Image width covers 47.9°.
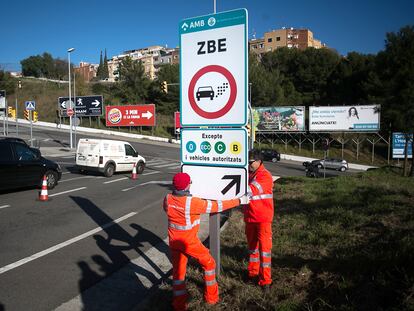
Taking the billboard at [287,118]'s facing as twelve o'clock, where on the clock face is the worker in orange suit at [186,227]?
The worker in orange suit is roughly at 12 o'clock from the billboard.

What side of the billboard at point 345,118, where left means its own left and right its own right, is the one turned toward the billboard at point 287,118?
right

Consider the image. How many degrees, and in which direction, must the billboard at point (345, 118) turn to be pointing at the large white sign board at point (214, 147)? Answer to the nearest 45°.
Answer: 0° — it already faces it

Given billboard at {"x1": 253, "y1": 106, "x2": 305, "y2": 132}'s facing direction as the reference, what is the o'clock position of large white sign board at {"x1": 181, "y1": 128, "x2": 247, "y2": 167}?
The large white sign board is roughly at 12 o'clock from the billboard.

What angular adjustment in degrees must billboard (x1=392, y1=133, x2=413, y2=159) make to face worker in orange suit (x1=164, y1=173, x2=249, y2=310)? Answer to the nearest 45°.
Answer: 0° — it already faces them

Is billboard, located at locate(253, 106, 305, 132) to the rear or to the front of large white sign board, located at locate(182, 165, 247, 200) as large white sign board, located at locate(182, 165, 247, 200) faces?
to the rear

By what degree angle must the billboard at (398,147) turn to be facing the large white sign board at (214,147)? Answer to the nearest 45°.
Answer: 0° — it already faces it
